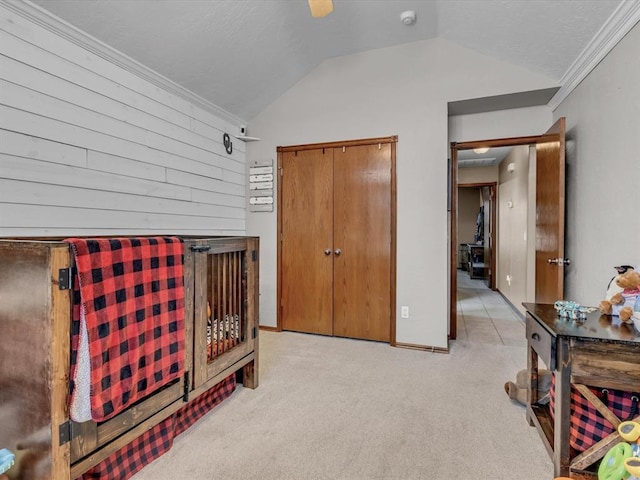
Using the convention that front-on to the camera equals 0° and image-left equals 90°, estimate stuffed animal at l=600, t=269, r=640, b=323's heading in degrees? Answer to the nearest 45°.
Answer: approximately 45°

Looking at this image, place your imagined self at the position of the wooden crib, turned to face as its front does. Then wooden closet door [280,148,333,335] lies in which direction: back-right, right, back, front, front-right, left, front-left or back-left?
left

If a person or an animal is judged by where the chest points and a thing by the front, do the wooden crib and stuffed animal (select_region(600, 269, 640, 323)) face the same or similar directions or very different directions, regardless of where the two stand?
very different directions

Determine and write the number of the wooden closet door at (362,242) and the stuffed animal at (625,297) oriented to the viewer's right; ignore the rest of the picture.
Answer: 0

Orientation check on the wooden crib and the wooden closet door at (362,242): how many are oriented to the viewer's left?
0

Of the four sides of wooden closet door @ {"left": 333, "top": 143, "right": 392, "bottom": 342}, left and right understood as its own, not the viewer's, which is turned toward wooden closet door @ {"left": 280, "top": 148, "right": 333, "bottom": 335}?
right

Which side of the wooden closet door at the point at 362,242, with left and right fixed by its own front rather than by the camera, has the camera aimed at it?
front

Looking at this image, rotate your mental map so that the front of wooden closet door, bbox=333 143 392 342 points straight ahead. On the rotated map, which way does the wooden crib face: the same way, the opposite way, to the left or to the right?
to the left

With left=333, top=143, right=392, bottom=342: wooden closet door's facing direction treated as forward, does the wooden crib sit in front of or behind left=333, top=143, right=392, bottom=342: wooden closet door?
in front

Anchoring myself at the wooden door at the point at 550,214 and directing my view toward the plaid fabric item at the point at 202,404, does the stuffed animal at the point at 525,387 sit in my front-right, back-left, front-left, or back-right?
front-left

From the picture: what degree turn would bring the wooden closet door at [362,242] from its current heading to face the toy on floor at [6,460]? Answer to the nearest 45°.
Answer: approximately 45° to its right

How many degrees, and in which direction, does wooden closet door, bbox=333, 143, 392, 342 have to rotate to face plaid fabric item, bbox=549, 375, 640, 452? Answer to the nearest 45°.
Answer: approximately 45° to its left
